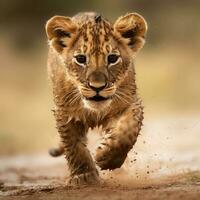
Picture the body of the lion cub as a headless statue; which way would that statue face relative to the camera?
toward the camera
